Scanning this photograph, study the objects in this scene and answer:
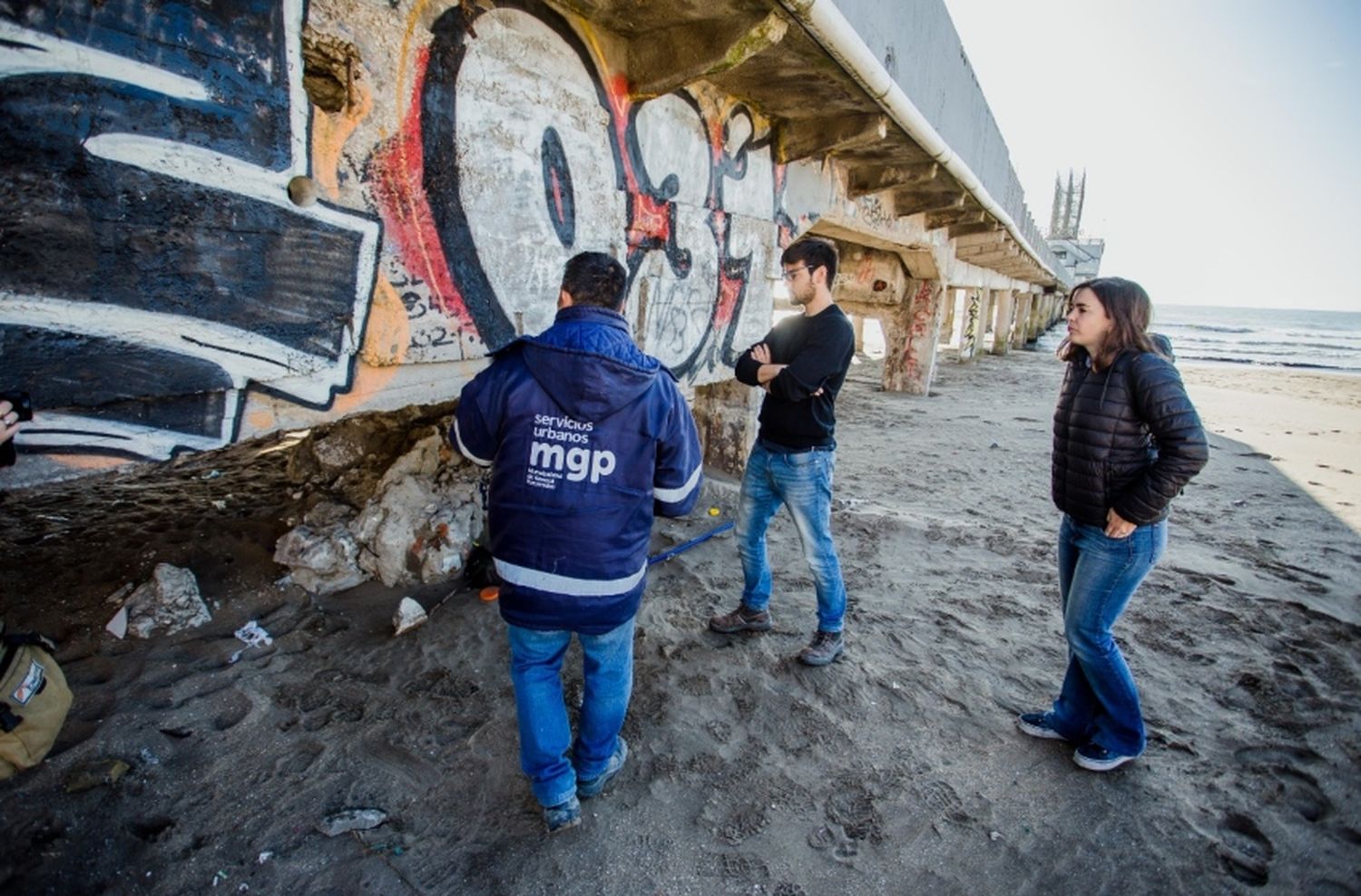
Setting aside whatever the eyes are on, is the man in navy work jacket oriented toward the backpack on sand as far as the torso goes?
no

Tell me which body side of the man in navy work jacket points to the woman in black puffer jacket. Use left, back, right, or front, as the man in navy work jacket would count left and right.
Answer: right

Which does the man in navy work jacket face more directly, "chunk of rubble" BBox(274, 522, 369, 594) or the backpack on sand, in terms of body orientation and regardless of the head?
the chunk of rubble

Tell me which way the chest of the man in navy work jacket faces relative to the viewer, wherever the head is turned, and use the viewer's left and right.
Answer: facing away from the viewer

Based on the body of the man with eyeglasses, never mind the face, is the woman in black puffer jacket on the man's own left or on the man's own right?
on the man's own left

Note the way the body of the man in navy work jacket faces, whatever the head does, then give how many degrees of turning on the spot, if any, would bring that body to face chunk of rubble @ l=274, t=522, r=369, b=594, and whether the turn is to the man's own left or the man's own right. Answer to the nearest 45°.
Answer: approximately 45° to the man's own left

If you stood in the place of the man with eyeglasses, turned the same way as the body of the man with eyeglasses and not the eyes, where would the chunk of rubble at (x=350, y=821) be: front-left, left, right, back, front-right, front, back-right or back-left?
front

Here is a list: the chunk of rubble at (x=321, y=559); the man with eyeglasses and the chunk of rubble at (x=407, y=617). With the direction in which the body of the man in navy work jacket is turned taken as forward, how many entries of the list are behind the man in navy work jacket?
0

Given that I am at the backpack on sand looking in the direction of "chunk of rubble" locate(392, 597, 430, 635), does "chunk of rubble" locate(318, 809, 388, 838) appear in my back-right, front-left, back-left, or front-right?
front-right

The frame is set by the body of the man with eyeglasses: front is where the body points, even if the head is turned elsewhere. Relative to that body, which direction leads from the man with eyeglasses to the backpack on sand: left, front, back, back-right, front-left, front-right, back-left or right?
front

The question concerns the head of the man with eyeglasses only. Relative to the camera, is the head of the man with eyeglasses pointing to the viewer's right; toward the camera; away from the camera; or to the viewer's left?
to the viewer's left

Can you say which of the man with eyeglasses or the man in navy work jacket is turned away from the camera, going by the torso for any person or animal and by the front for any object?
the man in navy work jacket

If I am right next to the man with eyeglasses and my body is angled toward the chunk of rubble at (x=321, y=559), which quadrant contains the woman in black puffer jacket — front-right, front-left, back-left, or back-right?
back-left

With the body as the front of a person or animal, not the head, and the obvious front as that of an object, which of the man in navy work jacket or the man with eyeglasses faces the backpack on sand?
the man with eyeglasses
